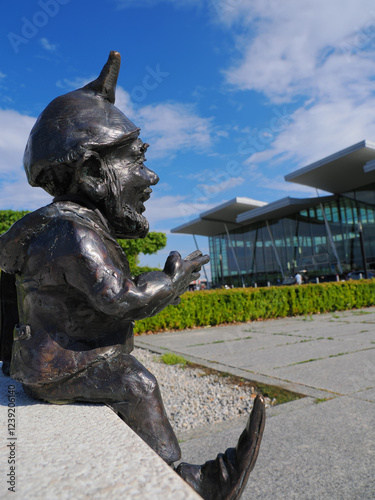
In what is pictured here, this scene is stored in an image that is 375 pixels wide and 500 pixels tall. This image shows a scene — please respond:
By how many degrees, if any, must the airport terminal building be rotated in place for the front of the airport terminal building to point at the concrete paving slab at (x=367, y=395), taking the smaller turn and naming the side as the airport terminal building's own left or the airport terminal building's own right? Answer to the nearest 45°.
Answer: approximately 45° to the airport terminal building's own left

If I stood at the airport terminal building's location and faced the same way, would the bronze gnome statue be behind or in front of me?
in front

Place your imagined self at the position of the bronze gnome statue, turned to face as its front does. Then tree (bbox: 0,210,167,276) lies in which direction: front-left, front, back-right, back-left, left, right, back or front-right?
left

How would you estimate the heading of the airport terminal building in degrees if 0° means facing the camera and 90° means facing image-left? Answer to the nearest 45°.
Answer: approximately 45°

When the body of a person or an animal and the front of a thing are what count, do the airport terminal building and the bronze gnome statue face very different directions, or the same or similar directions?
very different directions

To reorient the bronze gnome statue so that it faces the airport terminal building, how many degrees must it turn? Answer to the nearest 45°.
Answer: approximately 45° to its left

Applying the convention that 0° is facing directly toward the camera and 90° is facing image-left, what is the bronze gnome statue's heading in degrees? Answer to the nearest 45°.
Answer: approximately 270°

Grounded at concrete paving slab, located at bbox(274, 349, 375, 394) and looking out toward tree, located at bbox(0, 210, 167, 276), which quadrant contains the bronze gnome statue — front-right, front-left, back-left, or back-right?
back-left

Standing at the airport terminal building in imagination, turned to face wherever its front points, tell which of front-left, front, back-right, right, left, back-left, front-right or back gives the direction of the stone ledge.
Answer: front-left

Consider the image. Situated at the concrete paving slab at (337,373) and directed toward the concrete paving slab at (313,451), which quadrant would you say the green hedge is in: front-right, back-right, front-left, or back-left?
back-right

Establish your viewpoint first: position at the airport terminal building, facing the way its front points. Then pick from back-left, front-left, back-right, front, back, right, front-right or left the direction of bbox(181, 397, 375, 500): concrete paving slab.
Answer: front-left

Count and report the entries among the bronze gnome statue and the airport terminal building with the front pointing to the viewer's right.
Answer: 1
